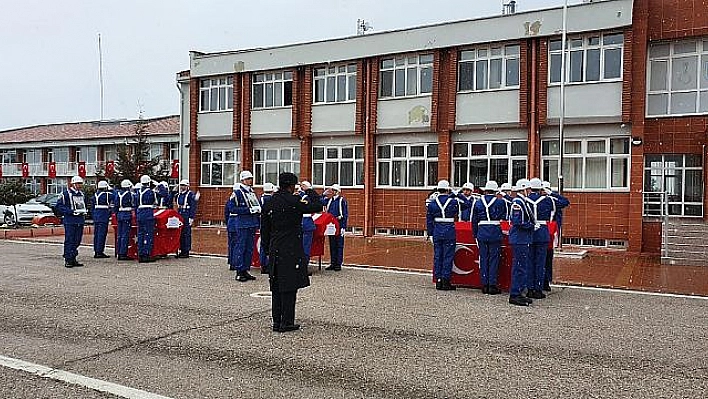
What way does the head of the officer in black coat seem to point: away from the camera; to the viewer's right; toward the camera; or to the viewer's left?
away from the camera

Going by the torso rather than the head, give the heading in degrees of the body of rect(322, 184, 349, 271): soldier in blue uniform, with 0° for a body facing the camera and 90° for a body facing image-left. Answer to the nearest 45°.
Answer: approximately 45°
